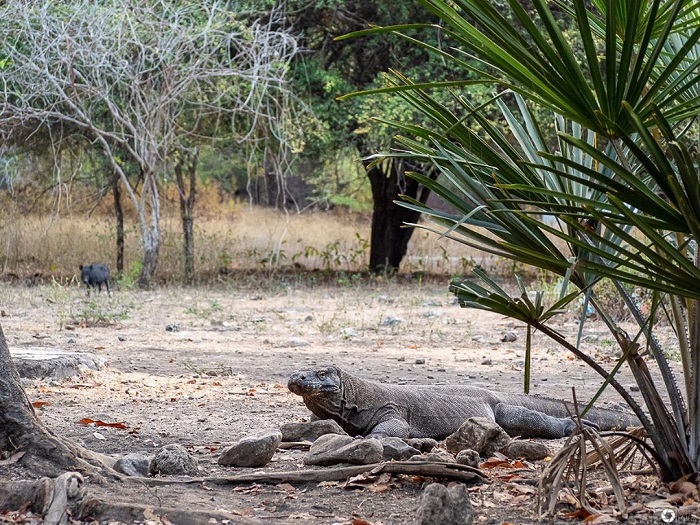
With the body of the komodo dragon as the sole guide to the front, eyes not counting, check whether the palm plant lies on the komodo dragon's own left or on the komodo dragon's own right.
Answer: on the komodo dragon's own left

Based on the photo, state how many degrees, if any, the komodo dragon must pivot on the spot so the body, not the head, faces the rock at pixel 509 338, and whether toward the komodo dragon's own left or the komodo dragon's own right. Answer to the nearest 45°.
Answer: approximately 90° to the komodo dragon's own right

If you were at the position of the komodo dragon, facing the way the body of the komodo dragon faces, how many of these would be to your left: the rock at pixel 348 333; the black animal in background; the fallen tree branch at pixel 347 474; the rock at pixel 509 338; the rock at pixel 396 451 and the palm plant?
3

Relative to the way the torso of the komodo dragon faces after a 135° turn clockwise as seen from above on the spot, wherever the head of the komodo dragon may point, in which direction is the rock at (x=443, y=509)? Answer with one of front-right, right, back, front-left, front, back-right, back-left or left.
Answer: back-right

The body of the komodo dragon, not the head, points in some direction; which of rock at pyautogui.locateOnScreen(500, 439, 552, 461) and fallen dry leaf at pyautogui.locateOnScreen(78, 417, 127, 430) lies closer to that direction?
the fallen dry leaf

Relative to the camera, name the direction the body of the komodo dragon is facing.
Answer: to the viewer's left

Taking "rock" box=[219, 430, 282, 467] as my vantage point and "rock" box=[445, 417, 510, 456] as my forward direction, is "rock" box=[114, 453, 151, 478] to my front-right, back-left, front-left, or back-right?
back-right

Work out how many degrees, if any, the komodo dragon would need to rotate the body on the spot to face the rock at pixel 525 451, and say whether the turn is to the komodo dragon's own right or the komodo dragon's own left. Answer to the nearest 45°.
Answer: approximately 135° to the komodo dragon's own left

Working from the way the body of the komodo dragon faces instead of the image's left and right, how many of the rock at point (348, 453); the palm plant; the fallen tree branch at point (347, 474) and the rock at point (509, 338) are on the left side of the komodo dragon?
3

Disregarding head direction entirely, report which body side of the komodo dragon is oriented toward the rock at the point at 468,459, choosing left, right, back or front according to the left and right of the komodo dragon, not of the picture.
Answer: left

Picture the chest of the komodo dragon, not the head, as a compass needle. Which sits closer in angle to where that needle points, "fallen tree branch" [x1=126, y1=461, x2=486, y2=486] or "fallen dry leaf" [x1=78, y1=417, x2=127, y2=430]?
the fallen dry leaf

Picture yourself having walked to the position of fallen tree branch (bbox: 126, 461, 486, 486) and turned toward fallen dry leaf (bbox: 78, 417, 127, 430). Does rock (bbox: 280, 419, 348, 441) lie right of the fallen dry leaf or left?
right

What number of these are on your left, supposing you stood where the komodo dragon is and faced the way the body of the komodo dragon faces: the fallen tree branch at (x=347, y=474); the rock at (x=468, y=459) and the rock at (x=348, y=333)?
2
